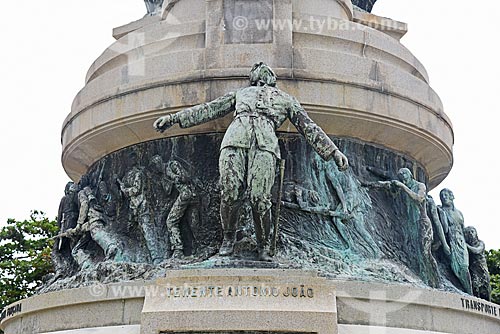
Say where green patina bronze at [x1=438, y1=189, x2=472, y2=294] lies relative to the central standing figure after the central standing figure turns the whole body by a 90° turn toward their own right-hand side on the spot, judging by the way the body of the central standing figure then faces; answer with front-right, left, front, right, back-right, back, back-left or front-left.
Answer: back-right

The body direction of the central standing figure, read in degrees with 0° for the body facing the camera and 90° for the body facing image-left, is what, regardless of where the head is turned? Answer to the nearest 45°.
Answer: approximately 0°
